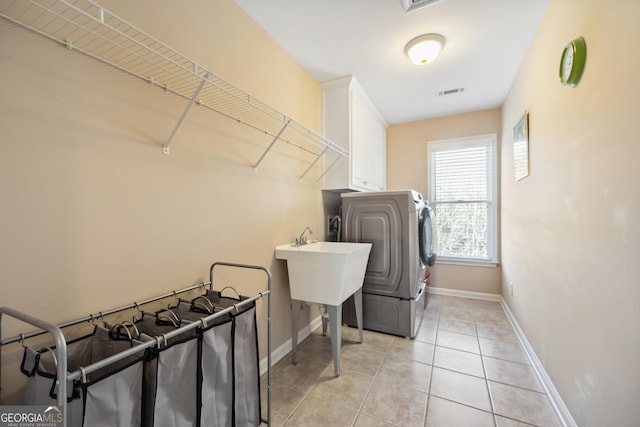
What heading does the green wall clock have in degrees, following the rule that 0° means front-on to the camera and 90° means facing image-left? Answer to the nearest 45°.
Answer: approximately 90°

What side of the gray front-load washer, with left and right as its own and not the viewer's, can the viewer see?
right

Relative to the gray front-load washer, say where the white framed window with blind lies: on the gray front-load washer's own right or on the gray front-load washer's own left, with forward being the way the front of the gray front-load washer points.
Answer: on the gray front-load washer's own left

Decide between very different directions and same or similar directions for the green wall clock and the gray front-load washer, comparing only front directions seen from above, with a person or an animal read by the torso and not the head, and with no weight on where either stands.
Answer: very different directions

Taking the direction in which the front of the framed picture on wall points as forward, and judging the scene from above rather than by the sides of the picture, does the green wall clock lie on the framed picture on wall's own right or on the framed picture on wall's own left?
on the framed picture on wall's own left

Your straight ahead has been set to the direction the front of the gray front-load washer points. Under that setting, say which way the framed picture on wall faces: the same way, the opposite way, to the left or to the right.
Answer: the opposite way

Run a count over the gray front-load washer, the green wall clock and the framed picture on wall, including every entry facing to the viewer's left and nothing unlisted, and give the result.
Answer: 2

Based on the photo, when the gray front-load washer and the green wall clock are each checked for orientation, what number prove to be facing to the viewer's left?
1

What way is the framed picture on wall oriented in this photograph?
to the viewer's left
